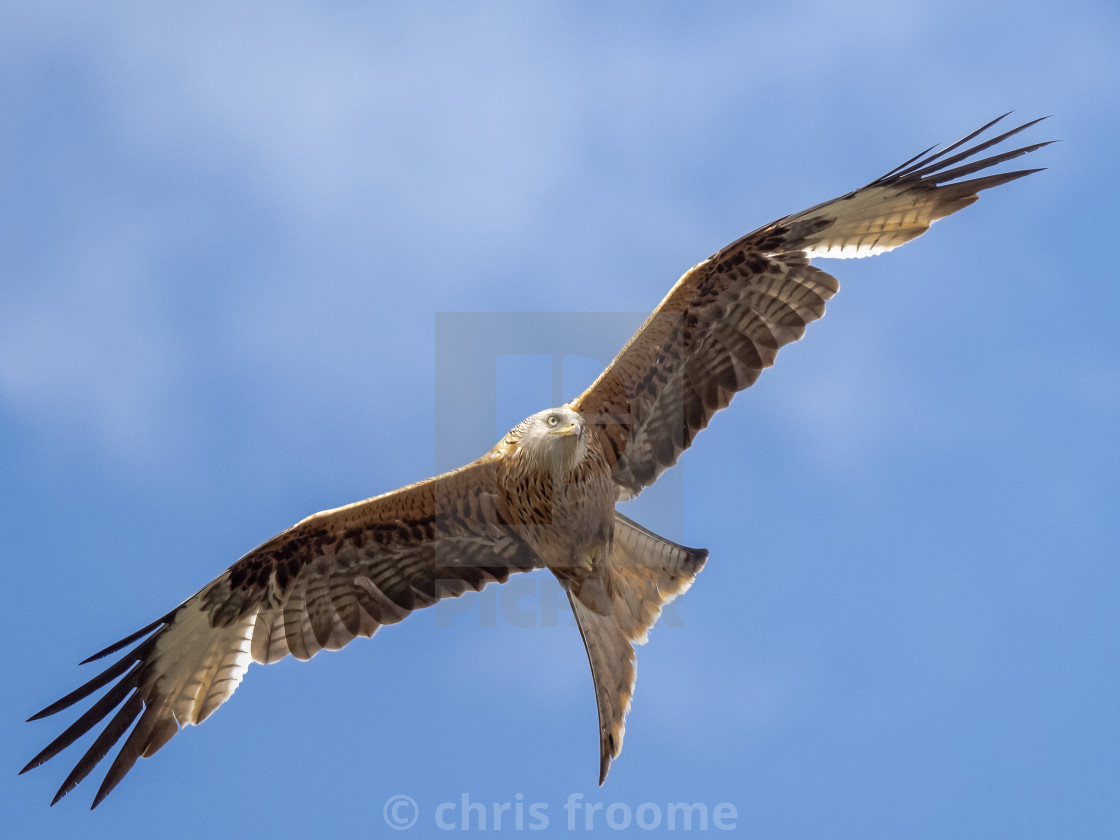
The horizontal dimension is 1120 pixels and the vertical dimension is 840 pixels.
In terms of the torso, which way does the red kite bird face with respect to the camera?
toward the camera
